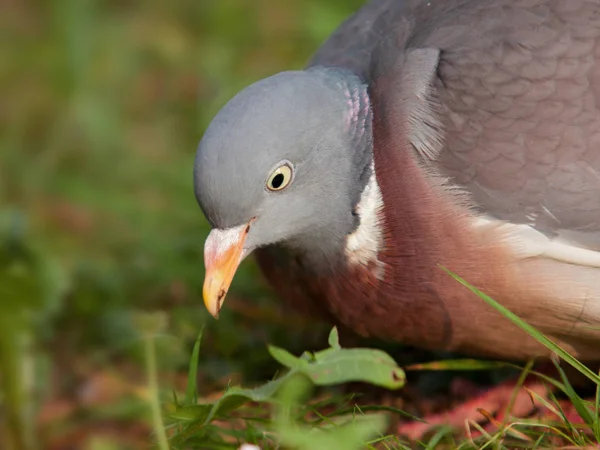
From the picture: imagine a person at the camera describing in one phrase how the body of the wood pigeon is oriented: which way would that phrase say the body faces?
to the viewer's left

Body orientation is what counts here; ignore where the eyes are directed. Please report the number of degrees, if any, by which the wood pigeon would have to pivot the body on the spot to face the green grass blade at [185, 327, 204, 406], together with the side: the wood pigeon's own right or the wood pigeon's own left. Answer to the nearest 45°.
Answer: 0° — it already faces it
